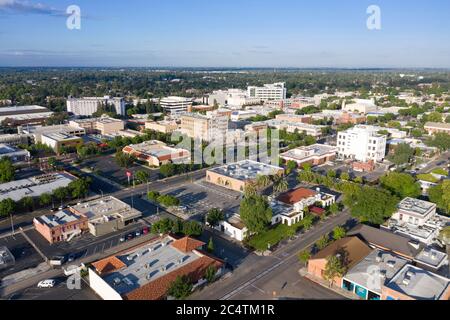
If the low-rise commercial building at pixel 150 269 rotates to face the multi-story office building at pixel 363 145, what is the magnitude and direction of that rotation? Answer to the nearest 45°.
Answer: approximately 90° to its left

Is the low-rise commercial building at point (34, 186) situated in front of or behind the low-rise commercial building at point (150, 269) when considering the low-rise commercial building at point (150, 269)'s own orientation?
behind

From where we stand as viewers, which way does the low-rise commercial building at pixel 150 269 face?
facing the viewer and to the right of the viewer

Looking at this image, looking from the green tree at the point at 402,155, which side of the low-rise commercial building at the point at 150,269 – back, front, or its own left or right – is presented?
left

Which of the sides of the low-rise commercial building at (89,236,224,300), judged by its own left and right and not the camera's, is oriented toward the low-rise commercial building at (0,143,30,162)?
back

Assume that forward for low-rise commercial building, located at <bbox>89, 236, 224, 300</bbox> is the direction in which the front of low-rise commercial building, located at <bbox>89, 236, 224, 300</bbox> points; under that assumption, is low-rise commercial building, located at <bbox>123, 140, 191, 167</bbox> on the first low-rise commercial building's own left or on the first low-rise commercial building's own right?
on the first low-rise commercial building's own left

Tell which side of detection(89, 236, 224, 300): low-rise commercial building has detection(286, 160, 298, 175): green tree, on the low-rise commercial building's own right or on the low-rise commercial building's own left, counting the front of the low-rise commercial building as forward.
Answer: on the low-rise commercial building's own left

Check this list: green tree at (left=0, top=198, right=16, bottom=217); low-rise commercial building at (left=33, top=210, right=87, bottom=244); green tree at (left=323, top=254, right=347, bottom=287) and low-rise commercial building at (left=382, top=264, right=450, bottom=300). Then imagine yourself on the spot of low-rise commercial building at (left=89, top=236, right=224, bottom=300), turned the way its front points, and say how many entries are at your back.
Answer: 2

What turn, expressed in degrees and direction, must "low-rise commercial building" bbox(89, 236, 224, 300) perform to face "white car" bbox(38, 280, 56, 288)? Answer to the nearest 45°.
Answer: approximately 135° to its right

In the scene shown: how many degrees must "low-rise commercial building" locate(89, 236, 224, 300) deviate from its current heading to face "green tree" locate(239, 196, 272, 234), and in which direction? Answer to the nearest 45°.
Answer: approximately 90° to its left
